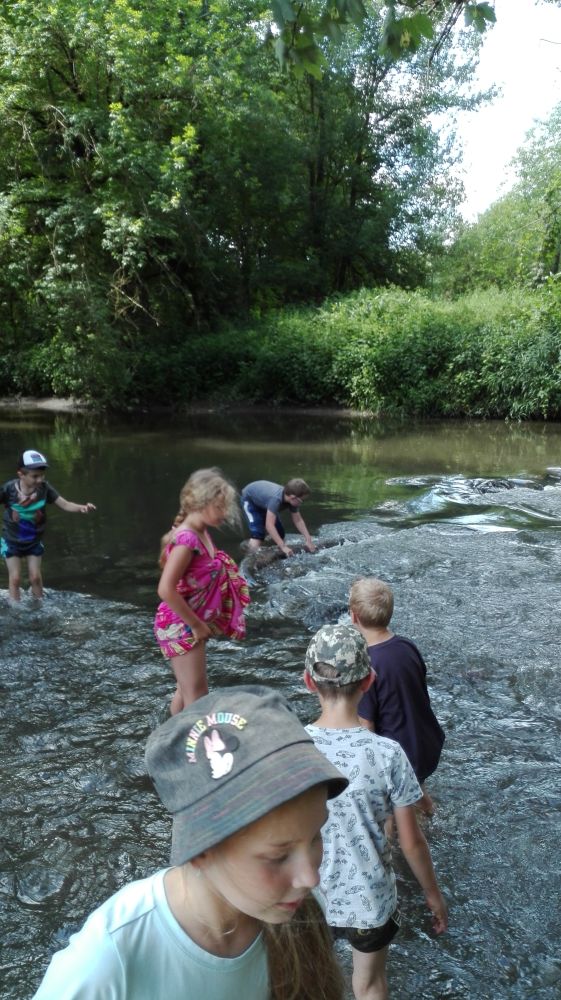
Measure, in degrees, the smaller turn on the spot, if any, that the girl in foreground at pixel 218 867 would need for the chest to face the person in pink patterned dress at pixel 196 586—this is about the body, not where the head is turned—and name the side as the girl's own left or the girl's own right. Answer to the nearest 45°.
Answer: approximately 135° to the girl's own left

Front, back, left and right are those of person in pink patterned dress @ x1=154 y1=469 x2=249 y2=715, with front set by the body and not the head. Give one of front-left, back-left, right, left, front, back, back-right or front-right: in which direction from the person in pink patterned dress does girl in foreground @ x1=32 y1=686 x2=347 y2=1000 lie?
right

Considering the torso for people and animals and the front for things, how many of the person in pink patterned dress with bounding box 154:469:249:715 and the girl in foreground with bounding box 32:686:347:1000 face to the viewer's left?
0

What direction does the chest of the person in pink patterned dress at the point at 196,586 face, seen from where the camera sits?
to the viewer's right

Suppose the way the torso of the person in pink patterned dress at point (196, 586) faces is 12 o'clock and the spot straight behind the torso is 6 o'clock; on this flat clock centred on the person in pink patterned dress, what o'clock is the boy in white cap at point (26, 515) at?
The boy in white cap is roughly at 8 o'clock from the person in pink patterned dress.

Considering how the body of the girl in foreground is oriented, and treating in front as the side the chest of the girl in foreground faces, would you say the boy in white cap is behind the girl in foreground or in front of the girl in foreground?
behind

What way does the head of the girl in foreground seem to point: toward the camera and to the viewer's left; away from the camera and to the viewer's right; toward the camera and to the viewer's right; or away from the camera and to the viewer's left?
toward the camera and to the viewer's right

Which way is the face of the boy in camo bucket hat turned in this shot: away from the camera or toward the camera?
away from the camera

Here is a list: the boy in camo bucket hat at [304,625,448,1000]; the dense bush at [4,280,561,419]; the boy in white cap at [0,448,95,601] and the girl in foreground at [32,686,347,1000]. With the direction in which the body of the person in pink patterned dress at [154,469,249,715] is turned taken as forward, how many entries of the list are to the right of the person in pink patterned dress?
2

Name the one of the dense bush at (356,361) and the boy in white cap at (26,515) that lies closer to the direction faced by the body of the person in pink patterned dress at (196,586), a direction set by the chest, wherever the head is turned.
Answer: the dense bush

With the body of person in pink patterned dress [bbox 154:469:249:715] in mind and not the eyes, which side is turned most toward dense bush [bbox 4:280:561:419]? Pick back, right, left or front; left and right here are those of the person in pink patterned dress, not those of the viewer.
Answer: left

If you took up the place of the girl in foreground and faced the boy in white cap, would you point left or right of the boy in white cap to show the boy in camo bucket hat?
right

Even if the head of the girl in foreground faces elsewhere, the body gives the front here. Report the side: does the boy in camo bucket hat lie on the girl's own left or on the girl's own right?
on the girl's own left

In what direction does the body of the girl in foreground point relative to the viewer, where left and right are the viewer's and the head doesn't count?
facing the viewer and to the right of the viewer
